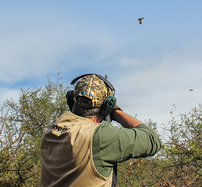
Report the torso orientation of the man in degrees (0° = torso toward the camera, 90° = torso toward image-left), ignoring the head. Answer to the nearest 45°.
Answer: approximately 225°
